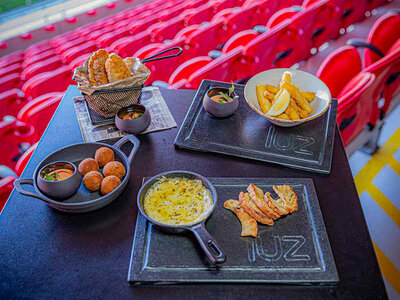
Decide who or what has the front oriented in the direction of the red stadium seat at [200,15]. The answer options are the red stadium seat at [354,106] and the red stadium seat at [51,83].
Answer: the red stadium seat at [354,106]

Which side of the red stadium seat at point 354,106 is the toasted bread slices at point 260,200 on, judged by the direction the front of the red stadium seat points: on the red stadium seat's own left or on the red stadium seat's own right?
on the red stadium seat's own left

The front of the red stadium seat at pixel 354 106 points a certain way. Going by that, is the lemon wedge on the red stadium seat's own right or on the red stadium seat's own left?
on the red stadium seat's own left

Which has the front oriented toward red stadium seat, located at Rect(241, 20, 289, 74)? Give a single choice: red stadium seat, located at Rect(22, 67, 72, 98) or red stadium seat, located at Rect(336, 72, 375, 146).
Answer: red stadium seat, located at Rect(336, 72, 375, 146)

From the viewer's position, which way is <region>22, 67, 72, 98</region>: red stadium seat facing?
facing away from the viewer and to the left of the viewer

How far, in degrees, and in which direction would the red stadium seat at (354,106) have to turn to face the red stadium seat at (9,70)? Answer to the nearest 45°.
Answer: approximately 45° to its left

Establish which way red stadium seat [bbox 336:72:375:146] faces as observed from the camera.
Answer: facing away from the viewer and to the left of the viewer

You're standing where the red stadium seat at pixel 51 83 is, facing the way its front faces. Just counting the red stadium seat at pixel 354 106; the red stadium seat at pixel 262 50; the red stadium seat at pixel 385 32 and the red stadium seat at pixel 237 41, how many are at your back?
4

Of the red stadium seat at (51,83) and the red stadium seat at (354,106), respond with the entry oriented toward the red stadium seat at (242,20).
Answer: the red stadium seat at (354,106)

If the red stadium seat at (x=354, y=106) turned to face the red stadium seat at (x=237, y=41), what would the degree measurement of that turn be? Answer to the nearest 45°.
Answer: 0° — it already faces it

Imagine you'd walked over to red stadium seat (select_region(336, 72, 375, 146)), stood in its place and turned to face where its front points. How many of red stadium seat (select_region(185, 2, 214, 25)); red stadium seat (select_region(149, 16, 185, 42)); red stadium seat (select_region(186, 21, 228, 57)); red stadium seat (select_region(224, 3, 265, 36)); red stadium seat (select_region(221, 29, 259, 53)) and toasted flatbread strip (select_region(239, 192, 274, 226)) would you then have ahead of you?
5

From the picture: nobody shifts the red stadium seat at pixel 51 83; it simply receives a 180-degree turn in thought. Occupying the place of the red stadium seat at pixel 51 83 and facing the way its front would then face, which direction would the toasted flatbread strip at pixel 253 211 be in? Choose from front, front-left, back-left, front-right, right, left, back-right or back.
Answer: front-right
